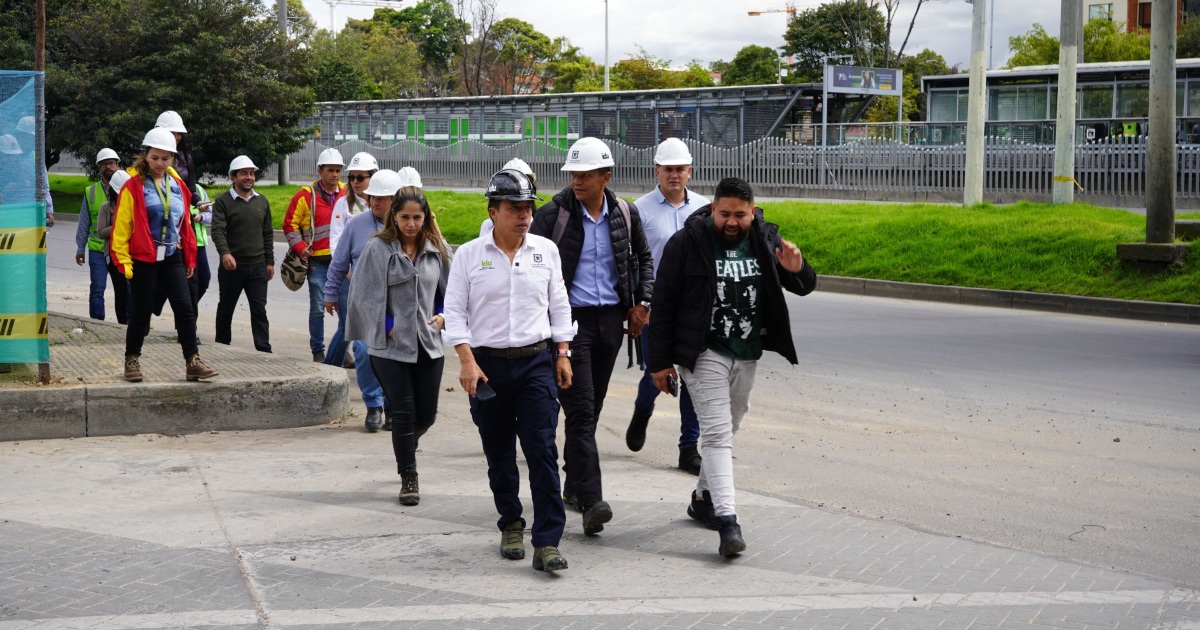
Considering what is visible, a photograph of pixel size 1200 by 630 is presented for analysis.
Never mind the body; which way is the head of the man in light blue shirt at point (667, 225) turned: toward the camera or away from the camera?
toward the camera

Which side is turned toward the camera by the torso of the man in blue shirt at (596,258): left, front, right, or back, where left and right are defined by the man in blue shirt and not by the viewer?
front

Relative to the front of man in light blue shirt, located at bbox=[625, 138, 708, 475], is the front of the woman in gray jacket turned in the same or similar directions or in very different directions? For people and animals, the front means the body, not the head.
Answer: same or similar directions

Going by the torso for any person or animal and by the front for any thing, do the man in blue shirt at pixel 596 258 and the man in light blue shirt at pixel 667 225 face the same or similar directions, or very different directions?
same or similar directions

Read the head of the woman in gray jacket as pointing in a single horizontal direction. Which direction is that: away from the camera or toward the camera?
toward the camera

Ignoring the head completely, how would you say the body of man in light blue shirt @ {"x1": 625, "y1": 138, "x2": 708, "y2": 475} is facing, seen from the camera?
toward the camera

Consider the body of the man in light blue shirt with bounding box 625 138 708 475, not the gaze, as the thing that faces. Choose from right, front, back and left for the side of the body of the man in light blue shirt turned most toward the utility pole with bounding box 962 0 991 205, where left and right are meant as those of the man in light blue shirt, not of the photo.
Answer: back

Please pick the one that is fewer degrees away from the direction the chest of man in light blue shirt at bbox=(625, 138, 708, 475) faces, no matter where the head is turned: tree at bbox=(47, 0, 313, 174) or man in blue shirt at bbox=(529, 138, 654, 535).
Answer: the man in blue shirt

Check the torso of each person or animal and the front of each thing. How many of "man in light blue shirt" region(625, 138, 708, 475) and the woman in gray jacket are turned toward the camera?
2

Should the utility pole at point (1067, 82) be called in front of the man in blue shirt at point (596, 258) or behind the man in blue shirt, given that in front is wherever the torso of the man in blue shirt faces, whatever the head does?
behind

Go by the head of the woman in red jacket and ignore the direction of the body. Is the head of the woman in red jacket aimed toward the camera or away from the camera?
toward the camera

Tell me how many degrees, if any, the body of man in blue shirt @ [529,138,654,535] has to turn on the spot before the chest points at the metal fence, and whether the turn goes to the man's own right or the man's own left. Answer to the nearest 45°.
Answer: approximately 180°

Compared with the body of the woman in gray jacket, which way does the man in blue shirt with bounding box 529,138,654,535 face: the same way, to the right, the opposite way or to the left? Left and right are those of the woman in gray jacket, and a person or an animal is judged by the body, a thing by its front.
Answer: the same way

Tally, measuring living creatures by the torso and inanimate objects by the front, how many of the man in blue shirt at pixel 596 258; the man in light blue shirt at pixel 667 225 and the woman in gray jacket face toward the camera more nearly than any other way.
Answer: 3

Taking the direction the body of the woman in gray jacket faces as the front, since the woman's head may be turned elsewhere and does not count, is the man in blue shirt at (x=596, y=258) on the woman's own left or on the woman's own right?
on the woman's own left

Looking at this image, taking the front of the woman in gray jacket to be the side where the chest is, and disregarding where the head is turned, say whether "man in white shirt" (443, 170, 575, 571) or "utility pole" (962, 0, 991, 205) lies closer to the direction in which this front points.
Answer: the man in white shirt
